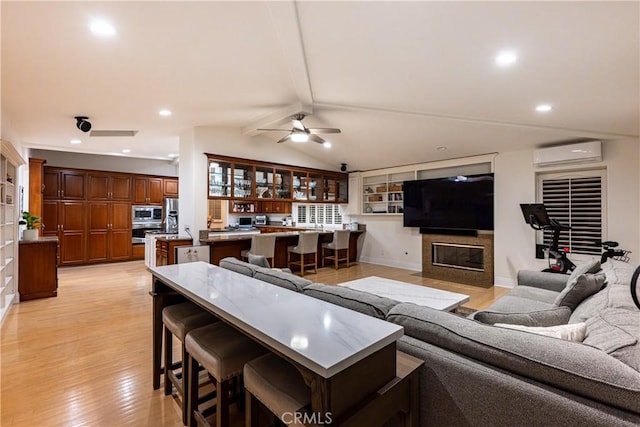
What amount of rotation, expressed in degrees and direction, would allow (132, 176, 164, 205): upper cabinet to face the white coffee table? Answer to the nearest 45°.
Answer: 0° — it already faces it

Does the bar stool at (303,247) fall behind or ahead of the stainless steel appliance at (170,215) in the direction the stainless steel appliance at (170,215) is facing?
ahead

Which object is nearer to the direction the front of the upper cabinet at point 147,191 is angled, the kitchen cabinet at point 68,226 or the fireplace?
the fireplace

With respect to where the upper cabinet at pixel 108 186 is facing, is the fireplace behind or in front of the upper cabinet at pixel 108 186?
in front

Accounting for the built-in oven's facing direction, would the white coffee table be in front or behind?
in front

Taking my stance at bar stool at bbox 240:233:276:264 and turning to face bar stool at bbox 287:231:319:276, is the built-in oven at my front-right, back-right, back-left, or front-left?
back-left
